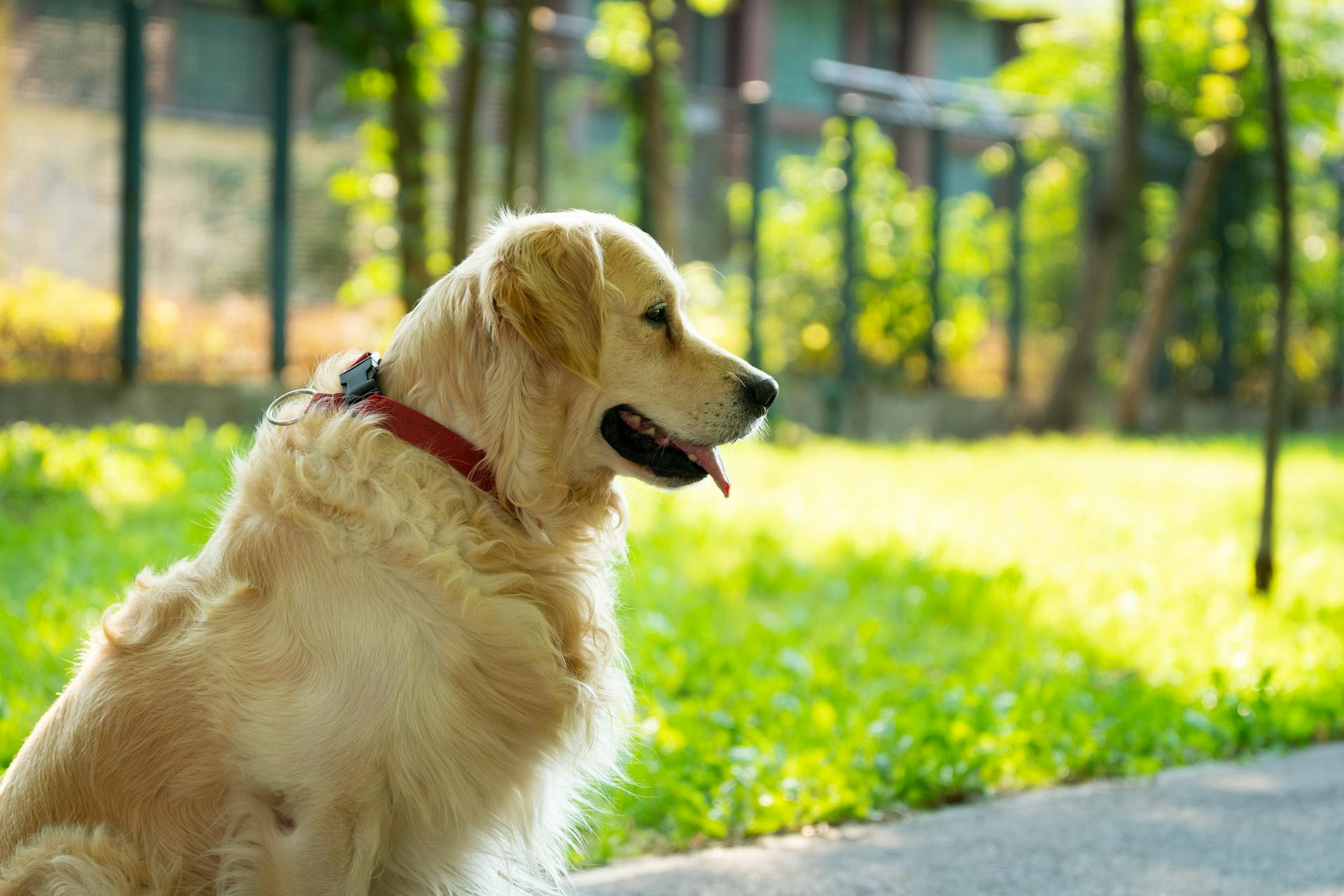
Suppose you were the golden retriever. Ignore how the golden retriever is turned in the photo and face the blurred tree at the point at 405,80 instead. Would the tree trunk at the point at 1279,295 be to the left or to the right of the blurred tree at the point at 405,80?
right

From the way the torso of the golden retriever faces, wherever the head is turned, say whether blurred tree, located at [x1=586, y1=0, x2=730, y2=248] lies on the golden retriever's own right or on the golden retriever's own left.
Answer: on the golden retriever's own left

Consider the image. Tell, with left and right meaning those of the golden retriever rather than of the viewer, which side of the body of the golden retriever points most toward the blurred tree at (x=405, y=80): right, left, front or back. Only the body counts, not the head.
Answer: left

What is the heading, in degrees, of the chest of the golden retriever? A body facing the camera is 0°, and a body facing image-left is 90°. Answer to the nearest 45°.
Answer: approximately 270°

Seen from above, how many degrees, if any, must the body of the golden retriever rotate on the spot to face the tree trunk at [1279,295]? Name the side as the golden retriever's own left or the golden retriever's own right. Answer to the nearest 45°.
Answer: approximately 45° to the golden retriever's own left
